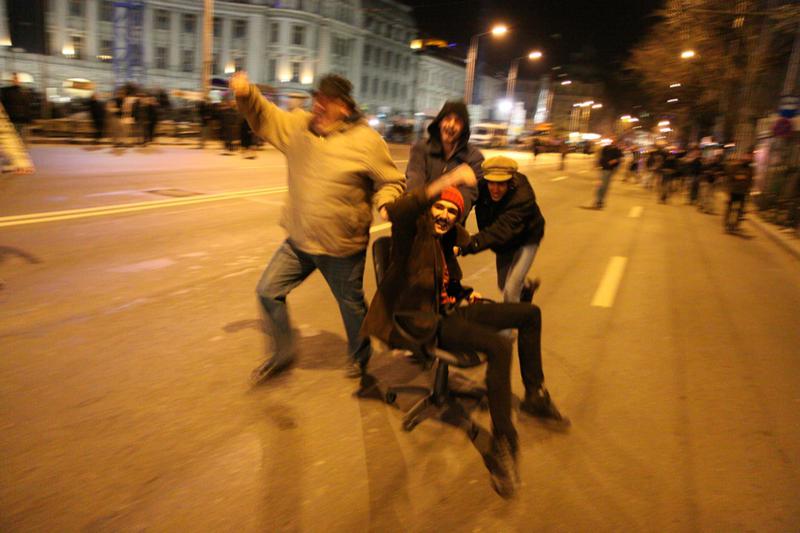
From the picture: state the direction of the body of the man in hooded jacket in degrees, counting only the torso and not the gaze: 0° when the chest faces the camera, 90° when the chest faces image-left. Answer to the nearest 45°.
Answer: approximately 0°

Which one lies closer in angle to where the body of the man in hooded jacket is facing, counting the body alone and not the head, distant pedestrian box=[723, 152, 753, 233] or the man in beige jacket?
the man in beige jacket

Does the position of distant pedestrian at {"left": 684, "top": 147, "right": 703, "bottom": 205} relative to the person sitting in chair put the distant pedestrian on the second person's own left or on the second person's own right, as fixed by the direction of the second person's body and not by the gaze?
on the second person's own left

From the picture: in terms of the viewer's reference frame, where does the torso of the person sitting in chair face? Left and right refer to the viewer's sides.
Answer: facing the viewer and to the right of the viewer

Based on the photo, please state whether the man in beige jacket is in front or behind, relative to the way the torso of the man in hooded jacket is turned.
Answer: in front
